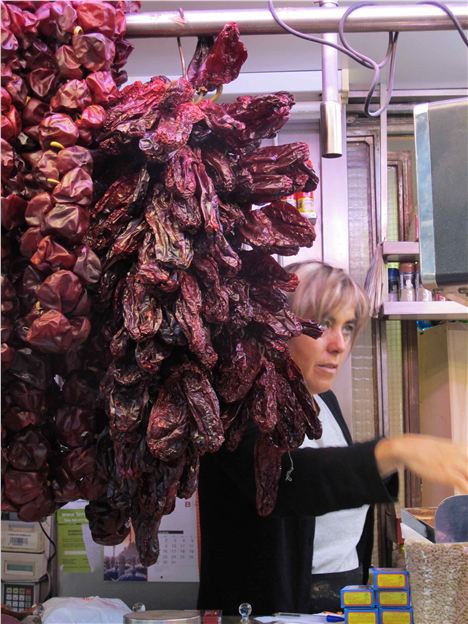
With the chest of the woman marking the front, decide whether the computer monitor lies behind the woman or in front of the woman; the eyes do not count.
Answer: in front

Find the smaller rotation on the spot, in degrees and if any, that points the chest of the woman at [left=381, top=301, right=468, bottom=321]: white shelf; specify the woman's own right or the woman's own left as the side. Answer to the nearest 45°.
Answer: approximately 90° to the woman's own left

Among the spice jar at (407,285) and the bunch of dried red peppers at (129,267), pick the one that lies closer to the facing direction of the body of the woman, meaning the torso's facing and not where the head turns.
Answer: the bunch of dried red peppers

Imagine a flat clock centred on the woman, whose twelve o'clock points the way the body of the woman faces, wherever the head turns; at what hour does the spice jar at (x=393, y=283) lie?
The spice jar is roughly at 8 o'clock from the woman.

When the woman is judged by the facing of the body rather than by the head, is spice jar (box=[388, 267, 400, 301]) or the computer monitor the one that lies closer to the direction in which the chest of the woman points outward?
the computer monitor

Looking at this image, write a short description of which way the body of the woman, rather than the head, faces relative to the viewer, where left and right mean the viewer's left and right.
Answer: facing the viewer and to the right of the viewer
